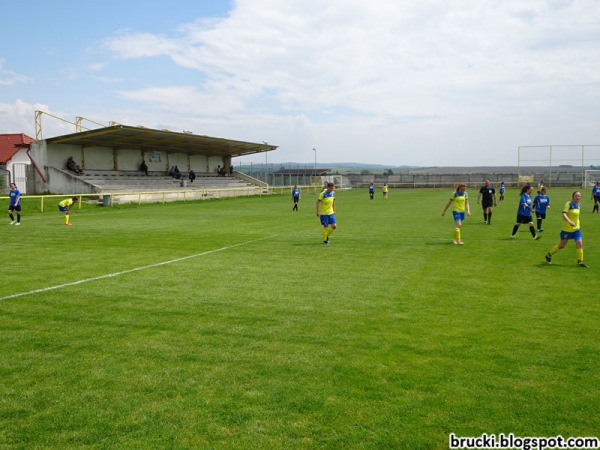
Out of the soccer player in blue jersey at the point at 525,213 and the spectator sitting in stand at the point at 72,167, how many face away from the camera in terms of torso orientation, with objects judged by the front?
0

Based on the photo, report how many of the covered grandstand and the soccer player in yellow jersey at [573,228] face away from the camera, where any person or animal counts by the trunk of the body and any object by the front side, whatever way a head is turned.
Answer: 0

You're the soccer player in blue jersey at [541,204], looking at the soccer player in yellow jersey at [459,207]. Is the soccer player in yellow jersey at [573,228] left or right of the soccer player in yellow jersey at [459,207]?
left

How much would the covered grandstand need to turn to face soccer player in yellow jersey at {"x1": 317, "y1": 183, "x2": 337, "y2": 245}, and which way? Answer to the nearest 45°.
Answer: approximately 45° to its right

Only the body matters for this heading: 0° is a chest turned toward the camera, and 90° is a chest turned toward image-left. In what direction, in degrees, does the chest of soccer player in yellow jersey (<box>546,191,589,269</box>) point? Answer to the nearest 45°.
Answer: approximately 315°

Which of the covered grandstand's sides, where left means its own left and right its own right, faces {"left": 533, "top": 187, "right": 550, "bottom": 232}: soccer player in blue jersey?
front

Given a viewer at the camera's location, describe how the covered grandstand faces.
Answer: facing the viewer and to the right of the viewer
